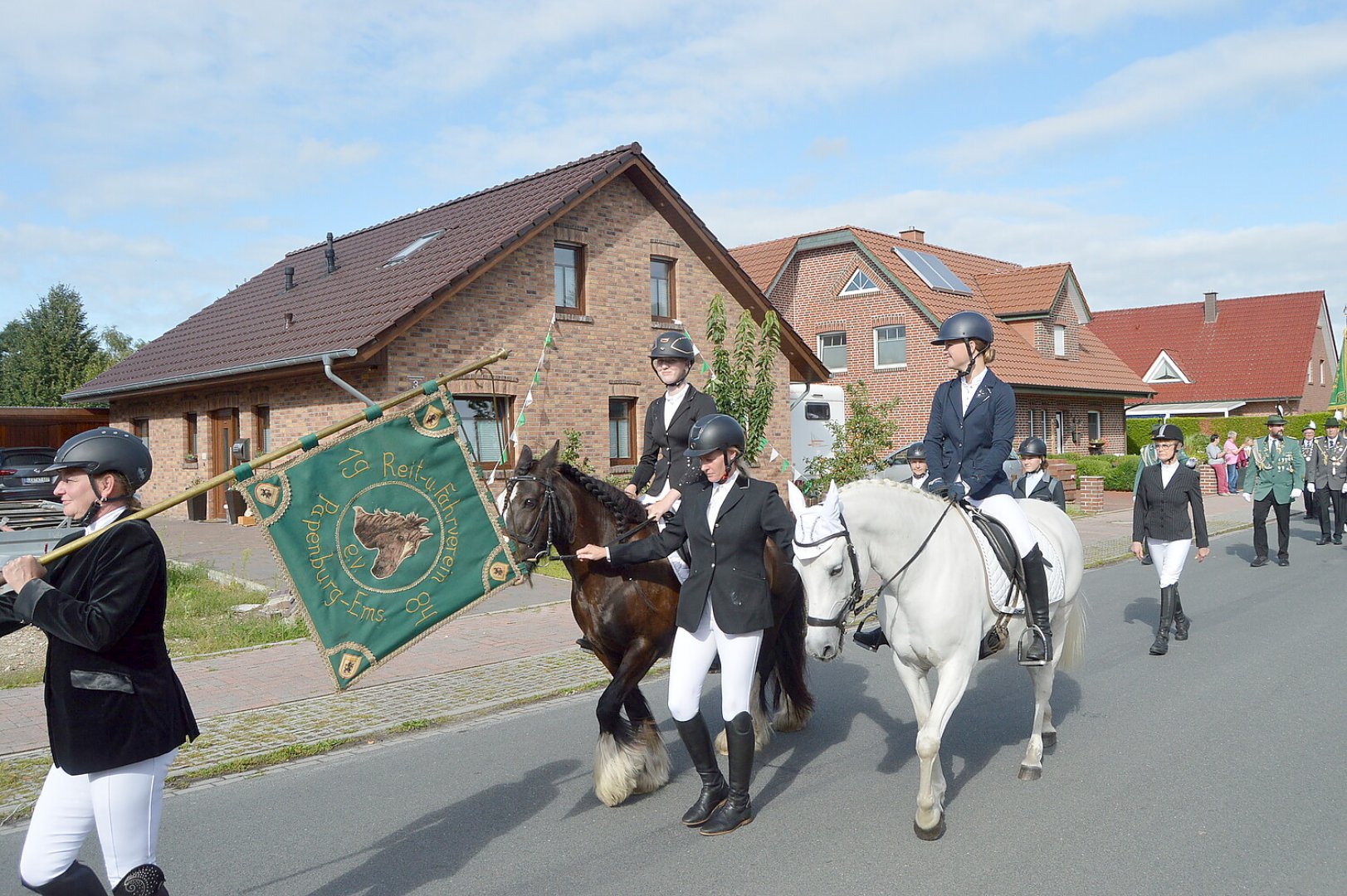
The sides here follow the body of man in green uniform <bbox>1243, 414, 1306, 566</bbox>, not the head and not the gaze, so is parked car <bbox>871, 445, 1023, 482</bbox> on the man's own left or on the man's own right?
on the man's own right

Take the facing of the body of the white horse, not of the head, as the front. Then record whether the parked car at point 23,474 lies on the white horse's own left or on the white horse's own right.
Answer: on the white horse's own right

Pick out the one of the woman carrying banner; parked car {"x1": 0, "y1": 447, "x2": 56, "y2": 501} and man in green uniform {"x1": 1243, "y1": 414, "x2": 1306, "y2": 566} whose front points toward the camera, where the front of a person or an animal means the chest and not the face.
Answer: the man in green uniform

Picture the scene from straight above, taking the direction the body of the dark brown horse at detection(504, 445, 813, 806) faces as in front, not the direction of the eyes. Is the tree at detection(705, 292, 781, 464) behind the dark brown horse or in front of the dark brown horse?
behind

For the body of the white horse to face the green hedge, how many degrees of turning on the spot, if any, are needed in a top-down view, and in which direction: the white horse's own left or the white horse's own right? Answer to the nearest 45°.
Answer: approximately 135° to the white horse's own right

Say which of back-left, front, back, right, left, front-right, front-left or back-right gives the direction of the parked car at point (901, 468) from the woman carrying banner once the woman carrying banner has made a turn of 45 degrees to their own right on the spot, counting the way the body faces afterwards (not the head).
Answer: right

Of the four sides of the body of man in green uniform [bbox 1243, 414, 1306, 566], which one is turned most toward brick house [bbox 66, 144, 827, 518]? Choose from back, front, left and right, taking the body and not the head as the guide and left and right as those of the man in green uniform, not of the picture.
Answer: right

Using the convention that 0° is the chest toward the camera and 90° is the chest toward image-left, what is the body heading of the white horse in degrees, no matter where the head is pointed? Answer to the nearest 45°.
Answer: approximately 45°

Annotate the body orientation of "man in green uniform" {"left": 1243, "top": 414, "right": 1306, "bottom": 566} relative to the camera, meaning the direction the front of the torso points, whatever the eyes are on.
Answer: toward the camera

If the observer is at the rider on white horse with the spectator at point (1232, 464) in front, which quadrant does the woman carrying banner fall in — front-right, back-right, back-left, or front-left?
back-left

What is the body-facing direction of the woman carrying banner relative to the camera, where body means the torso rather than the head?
to the viewer's left

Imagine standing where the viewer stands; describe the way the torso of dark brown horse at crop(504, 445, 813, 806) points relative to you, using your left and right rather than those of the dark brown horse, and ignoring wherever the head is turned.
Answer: facing the viewer and to the left of the viewer

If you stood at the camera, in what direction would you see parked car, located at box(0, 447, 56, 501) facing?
facing away from the viewer
